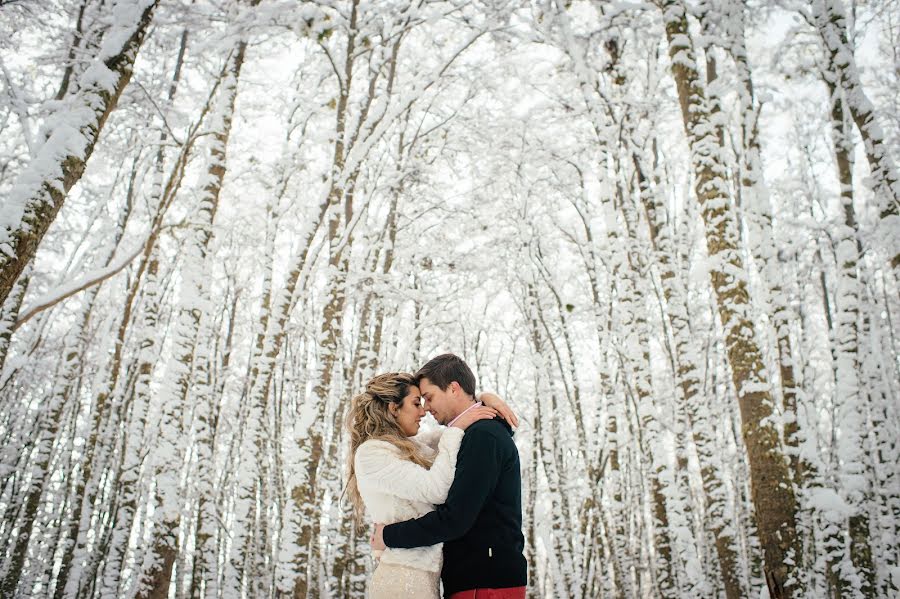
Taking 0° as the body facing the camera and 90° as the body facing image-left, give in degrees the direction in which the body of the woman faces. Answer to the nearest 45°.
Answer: approximately 270°

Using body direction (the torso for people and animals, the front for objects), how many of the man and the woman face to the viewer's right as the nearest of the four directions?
1

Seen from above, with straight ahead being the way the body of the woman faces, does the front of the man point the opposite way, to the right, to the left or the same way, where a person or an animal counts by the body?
the opposite way

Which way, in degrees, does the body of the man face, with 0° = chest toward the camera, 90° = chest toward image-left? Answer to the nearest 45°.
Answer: approximately 90°

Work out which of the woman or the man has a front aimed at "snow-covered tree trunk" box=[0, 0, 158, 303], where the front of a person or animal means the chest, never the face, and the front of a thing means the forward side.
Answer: the man

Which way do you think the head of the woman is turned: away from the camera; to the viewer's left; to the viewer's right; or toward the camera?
to the viewer's right

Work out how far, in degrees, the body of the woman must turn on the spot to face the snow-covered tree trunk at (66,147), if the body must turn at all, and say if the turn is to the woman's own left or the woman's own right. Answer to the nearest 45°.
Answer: approximately 180°
